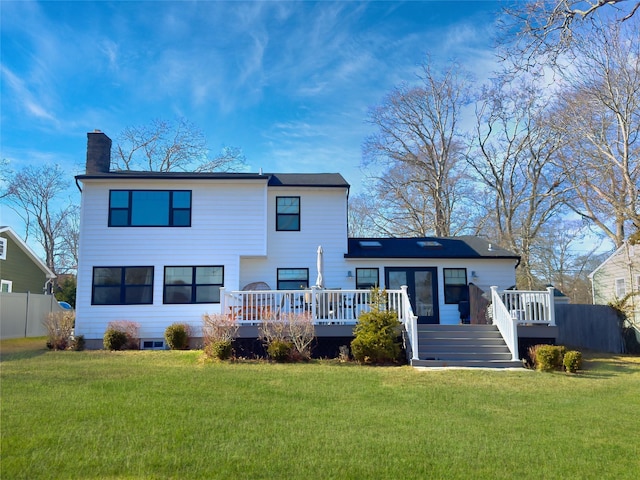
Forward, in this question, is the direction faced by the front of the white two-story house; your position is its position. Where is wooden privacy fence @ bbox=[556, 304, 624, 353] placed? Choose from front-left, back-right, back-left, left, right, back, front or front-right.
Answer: right

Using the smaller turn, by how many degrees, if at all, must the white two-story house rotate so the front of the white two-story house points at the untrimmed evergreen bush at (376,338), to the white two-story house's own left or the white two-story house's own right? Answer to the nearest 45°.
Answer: approximately 135° to the white two-story house's own right

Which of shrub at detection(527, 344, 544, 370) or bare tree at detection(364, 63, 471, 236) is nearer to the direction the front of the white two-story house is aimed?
the bare tree

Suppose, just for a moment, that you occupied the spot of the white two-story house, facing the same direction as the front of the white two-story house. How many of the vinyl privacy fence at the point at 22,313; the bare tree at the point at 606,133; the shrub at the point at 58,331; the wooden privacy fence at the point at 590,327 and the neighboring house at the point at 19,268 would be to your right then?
2

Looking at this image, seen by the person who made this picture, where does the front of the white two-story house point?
facing away from the viewer
